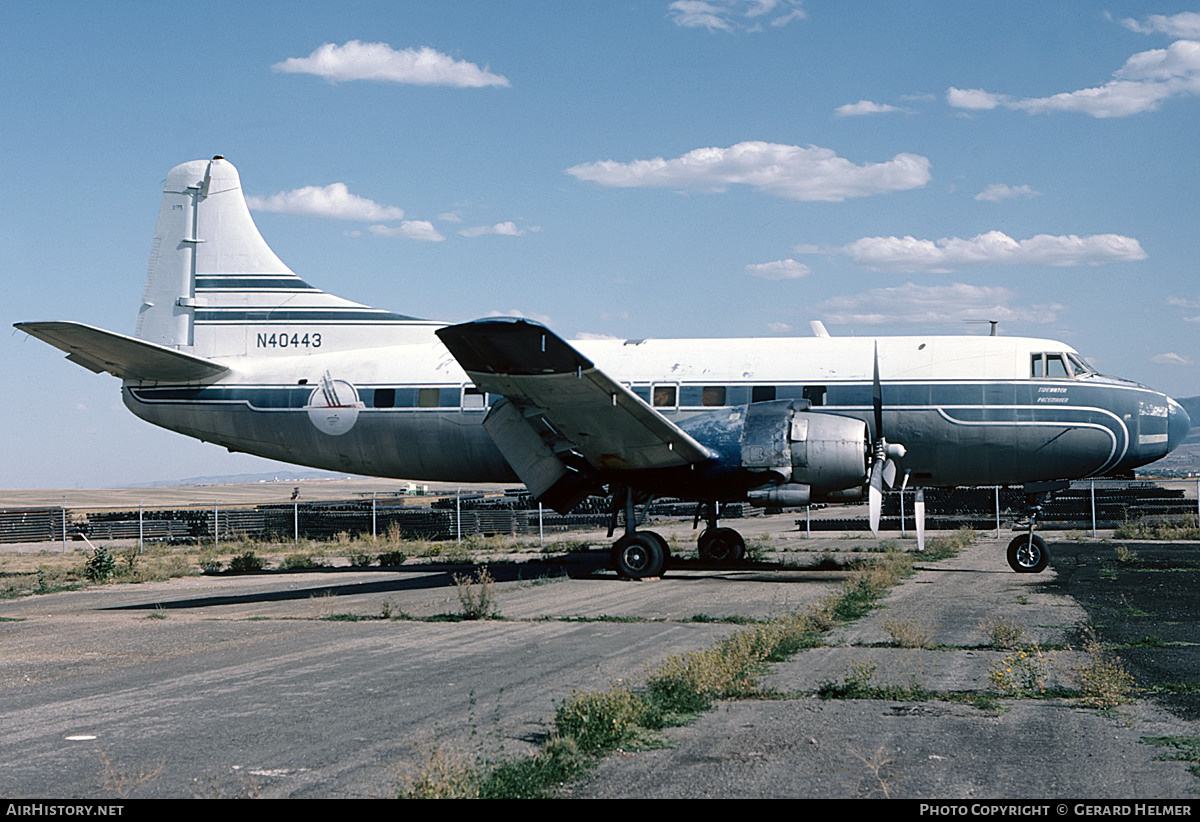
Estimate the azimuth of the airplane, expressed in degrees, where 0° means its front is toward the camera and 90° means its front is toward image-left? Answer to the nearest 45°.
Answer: approximately 270°

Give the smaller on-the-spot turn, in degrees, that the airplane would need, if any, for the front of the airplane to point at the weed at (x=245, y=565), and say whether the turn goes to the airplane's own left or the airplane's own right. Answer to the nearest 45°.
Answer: approximately 135° to the airplane's own left

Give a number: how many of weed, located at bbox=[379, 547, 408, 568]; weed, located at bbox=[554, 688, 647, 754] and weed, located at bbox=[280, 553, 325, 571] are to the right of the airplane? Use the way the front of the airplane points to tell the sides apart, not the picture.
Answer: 1

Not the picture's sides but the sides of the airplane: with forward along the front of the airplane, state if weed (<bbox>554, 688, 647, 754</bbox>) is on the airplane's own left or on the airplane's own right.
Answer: on the airplane's own right

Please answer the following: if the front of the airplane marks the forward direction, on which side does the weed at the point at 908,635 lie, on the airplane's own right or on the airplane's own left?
on the airplane's own right

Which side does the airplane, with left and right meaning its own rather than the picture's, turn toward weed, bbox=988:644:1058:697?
right
